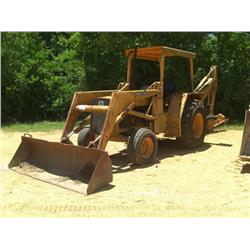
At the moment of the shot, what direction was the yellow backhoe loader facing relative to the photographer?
facing the viewer and to the left of the viewer
